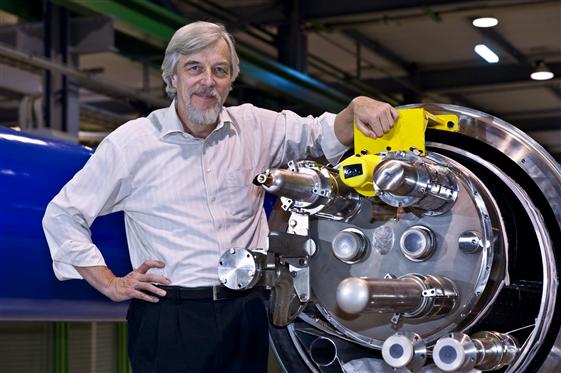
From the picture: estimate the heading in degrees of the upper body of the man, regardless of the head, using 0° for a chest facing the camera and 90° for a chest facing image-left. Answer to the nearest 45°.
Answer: approximately 0°

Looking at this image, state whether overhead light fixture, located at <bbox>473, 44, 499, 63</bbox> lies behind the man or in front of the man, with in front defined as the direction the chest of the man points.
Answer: behind

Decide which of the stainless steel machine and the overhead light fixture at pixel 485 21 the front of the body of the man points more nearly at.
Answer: the stainless steel machine

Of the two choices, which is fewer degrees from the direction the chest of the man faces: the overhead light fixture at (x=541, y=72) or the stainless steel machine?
the stainless steel machine

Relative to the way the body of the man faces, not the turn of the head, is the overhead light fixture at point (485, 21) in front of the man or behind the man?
behind

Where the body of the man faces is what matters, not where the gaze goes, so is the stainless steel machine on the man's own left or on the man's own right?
on the man's own left

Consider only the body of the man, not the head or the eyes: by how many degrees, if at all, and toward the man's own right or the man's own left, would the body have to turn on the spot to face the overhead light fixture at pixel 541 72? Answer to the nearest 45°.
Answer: approximately 135° to the man's own left
